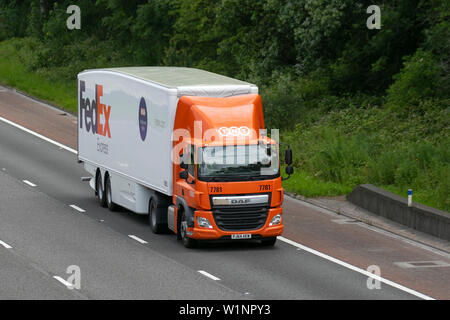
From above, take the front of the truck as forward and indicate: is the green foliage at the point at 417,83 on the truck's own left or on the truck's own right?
on the truck's own left

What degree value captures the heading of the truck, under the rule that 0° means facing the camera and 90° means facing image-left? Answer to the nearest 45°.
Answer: approximately 315°
